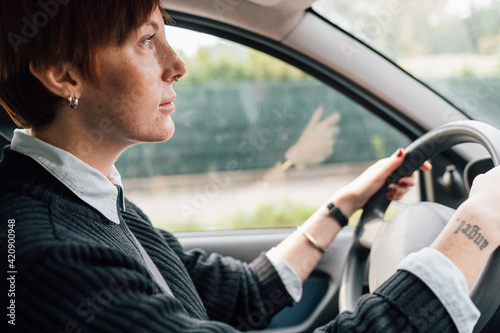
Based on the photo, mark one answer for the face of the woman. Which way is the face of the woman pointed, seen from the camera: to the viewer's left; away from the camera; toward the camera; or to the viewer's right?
to the viewer's right

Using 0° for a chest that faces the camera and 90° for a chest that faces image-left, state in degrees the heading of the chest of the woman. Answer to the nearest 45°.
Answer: approximately 270°

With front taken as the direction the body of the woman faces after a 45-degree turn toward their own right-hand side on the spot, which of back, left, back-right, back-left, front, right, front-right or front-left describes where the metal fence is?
back-left
